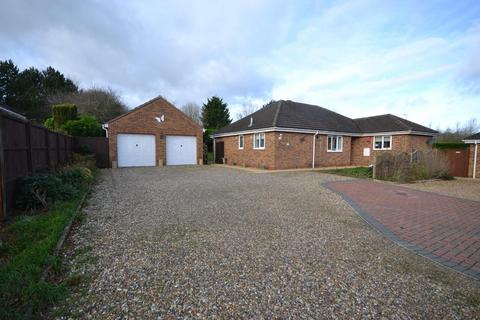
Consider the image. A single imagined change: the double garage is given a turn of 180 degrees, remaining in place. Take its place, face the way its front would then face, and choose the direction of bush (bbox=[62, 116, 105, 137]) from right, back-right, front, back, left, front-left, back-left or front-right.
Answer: left

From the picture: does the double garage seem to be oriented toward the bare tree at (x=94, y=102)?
no

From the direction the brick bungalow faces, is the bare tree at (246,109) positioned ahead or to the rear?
to the rear

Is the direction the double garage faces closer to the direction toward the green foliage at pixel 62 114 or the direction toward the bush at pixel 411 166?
the bush

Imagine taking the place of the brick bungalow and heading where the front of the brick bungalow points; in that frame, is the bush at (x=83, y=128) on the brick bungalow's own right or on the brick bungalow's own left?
on the brick bungalow's own right

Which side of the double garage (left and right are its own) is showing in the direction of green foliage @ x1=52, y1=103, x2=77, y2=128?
right

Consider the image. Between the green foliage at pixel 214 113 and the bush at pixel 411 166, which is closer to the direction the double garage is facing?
the bush

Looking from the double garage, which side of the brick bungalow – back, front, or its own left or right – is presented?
right

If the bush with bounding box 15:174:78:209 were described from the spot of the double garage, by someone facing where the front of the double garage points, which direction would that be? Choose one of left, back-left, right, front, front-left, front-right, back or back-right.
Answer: front

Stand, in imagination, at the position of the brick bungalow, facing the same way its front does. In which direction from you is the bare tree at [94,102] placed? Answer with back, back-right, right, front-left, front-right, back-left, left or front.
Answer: back-right

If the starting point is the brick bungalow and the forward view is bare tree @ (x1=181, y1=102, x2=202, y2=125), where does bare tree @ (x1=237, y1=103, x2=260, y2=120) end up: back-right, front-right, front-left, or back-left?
front-right

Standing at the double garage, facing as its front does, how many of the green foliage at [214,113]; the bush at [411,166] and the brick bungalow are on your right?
0

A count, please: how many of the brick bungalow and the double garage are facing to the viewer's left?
0

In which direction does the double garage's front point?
toward the camera

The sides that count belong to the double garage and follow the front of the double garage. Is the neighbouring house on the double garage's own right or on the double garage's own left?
on the double garage's own left

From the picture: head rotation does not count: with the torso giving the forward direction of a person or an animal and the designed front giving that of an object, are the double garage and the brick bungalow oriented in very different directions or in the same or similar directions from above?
same or similar directions

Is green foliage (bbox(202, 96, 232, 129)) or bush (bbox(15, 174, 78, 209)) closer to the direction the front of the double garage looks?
the bush

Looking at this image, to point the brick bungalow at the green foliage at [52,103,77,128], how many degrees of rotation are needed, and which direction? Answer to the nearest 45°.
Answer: approximately 135° to its right

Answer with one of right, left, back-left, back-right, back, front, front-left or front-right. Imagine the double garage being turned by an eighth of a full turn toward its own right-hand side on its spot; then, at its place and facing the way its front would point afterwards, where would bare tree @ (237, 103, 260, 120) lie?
back
